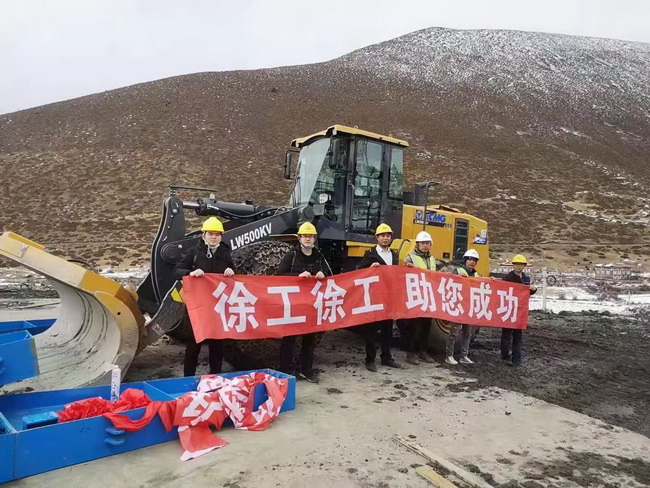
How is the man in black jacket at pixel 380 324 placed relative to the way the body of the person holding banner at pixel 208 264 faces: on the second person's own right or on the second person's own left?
on the second person's own left

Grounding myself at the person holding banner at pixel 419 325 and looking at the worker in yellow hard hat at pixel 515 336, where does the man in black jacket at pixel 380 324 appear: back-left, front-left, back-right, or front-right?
back-right

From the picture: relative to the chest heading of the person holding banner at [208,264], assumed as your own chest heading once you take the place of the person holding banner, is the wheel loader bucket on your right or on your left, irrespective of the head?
on your right

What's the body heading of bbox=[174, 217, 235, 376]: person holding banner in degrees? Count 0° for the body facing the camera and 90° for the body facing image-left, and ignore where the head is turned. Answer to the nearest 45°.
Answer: approximately 0°

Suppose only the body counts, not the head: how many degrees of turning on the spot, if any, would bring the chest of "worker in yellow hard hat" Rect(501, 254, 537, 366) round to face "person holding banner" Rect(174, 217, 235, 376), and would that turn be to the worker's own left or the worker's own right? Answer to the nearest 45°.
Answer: approximately 45° to the worker's own right

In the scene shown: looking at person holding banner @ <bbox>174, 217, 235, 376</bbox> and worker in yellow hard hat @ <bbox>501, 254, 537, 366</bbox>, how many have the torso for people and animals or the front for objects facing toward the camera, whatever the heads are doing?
2

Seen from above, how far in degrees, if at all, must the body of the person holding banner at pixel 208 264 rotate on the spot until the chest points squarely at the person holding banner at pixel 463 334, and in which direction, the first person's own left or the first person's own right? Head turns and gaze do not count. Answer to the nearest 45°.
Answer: approximately 90° to the first person's own left

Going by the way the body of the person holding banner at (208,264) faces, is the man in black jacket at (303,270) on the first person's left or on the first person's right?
on the first person's left

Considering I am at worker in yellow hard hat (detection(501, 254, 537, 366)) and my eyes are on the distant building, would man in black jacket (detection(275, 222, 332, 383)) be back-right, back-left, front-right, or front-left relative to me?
back-left

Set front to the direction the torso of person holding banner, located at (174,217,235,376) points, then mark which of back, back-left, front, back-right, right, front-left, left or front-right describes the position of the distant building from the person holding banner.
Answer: back-left

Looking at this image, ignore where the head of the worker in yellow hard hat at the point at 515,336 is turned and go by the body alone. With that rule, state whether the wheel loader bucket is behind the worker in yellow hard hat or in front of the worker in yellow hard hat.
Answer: in front
